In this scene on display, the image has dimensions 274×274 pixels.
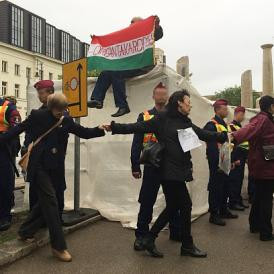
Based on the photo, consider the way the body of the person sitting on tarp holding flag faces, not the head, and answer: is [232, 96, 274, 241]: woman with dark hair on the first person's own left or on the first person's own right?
on the first person's own left

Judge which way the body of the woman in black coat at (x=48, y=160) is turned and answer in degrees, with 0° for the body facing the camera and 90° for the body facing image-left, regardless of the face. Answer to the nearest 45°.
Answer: approximately 315°
